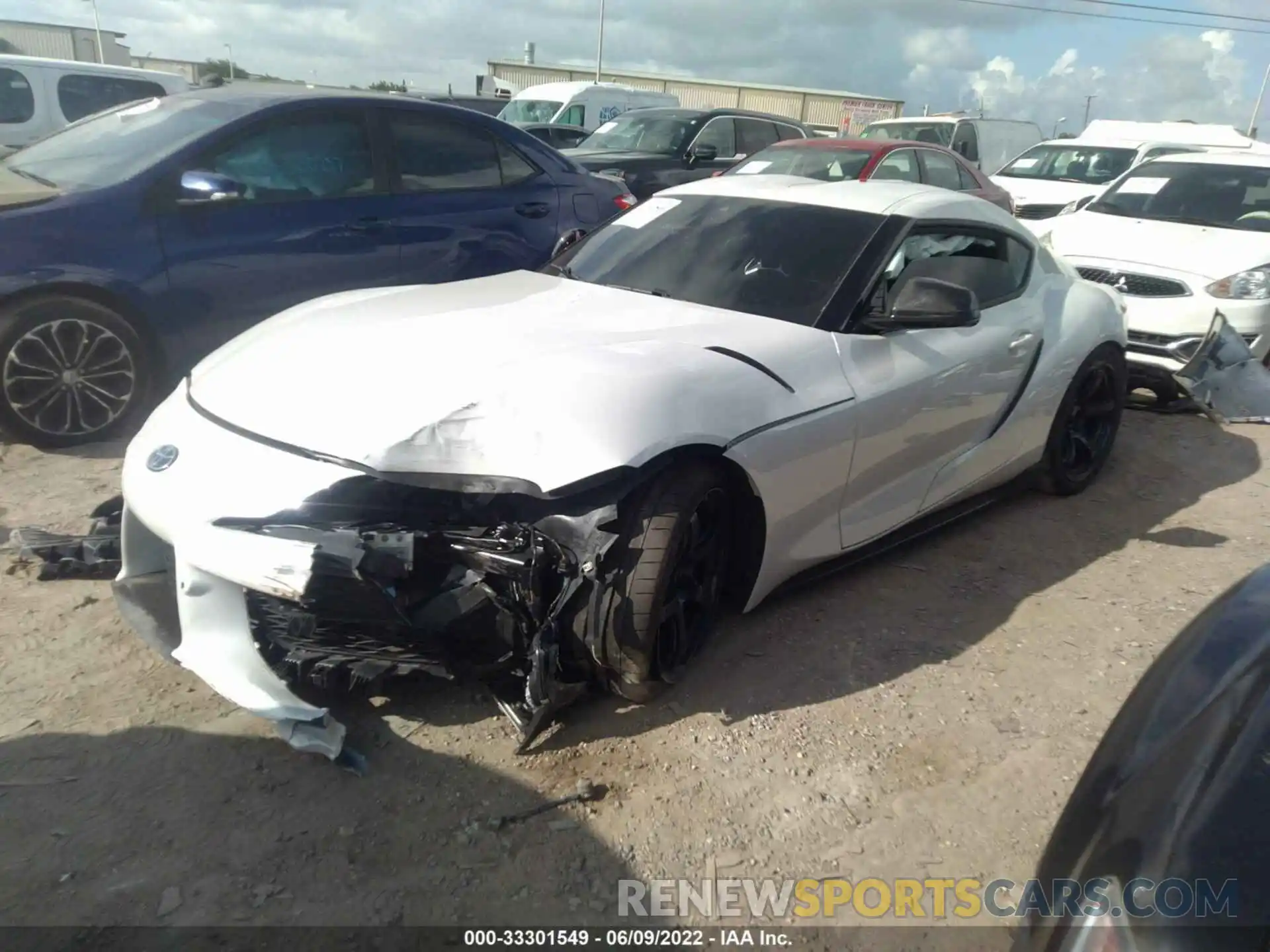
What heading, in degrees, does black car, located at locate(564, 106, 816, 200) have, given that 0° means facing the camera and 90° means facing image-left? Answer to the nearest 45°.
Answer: approximately 45°

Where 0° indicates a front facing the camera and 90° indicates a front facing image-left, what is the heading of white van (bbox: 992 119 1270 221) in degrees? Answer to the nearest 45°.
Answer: approximately 45°

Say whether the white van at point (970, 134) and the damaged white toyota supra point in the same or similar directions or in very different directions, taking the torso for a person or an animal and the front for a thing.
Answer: same or similar directions

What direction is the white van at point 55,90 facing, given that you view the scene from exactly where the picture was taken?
facing the viewer and to the left of the viewer

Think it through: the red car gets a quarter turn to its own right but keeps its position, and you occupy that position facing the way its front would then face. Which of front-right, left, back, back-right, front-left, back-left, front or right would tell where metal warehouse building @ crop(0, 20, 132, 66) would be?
front

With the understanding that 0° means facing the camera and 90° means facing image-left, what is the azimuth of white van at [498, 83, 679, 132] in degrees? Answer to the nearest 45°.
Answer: approximately 45°

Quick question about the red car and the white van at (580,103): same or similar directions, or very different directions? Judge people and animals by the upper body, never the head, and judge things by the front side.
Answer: same or similar directions

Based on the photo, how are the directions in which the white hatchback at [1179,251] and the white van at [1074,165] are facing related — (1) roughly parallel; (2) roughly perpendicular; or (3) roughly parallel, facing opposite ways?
roughly parallel

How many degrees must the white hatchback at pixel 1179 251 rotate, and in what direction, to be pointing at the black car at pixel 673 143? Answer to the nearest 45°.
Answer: approximately 90° to its right

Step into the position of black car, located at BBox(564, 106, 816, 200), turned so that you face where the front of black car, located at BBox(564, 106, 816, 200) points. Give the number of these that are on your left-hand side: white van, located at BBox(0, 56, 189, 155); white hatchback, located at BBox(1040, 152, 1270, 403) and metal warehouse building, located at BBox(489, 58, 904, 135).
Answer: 1

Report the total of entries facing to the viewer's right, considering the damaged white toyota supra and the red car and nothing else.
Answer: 0

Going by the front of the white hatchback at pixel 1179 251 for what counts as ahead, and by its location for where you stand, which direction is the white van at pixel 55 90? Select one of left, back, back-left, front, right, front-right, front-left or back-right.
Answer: front-right

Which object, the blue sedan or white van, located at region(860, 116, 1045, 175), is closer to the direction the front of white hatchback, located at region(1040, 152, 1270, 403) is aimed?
the blue sedan
